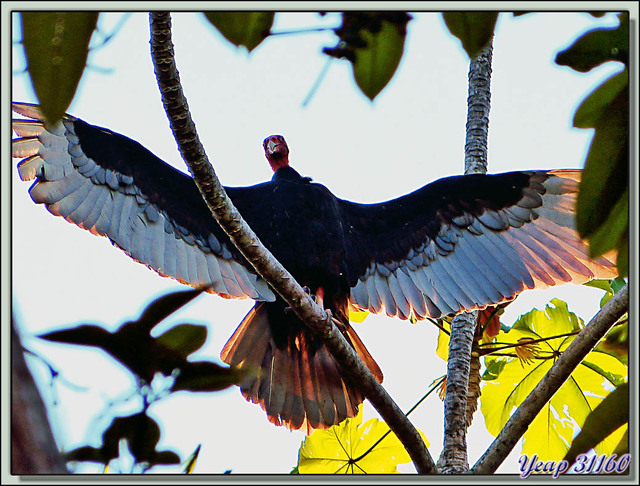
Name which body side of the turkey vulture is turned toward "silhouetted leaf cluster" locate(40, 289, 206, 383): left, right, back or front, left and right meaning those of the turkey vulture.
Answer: front

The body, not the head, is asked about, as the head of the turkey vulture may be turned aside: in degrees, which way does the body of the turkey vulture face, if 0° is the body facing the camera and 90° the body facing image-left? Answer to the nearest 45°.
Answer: approximately 0°

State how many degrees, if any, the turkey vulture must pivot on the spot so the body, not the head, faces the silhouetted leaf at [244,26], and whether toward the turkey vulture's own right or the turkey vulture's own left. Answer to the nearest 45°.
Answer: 0° — it already faces it

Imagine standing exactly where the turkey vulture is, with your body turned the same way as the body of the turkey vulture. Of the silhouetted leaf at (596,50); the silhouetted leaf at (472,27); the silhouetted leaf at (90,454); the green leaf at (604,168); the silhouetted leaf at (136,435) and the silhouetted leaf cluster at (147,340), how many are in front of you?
6

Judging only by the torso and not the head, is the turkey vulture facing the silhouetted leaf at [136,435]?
yes

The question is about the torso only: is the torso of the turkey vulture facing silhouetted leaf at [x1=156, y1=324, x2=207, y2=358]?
yes

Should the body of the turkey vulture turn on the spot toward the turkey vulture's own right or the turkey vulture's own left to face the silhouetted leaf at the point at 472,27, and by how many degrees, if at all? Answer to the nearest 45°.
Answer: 0° — it already faces it

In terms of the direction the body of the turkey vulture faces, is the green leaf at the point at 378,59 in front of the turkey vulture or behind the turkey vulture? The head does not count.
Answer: in front

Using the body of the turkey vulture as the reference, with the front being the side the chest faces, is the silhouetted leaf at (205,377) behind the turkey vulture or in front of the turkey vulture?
in front

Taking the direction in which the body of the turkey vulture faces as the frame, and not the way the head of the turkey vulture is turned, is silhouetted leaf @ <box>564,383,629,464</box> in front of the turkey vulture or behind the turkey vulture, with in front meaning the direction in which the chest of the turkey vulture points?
in front

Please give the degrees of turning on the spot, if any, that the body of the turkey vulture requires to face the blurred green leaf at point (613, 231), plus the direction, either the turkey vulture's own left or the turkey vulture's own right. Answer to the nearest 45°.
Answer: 0° — it already faces it

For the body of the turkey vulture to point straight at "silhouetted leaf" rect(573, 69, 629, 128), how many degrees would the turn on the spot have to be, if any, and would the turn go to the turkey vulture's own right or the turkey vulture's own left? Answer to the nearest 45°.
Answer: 0° — it already faces it
